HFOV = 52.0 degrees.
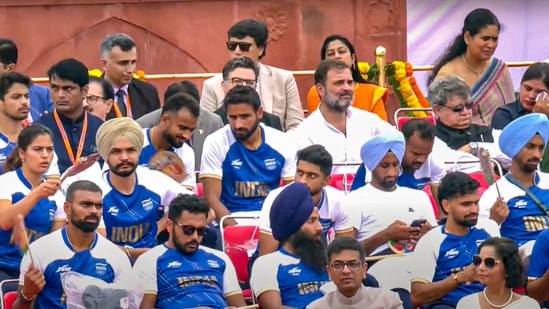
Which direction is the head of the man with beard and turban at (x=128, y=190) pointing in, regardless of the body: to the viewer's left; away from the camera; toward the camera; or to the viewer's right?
toward the camera

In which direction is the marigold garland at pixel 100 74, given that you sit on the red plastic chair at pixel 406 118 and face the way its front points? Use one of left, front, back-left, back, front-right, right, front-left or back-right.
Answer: right

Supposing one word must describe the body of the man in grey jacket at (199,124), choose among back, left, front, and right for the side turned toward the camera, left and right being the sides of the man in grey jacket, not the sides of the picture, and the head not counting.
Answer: front

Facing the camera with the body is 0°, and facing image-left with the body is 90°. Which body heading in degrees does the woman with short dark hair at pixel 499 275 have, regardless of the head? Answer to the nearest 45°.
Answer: approximately 45°

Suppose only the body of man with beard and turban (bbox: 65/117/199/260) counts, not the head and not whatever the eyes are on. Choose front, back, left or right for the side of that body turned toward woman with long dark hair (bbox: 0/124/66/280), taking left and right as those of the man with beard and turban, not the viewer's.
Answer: right

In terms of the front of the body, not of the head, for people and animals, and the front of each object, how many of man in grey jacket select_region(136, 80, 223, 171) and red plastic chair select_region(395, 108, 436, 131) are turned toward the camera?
2

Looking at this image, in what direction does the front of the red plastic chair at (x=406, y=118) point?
toward the camera

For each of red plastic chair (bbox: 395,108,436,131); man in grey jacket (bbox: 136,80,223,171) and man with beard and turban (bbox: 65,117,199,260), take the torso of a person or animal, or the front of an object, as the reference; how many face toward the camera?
3

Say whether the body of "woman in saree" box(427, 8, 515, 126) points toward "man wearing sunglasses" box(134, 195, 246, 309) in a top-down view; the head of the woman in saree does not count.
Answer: no

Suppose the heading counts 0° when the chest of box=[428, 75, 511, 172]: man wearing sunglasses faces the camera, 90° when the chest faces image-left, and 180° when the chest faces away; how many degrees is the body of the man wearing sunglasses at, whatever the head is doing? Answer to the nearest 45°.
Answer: approximately 315°
